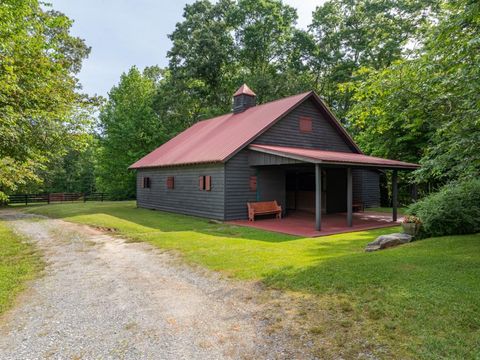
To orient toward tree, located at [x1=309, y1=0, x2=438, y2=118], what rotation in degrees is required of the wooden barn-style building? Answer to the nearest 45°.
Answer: approximately 90° to its left

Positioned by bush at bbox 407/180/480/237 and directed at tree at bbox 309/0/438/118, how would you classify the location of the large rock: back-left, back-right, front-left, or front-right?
back-left

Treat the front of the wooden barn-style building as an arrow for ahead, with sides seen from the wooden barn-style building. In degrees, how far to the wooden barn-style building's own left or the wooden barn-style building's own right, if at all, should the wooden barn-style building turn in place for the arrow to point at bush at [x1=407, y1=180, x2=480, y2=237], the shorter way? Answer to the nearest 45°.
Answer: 0° — it already faces it

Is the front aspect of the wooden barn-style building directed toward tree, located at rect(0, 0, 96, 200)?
no

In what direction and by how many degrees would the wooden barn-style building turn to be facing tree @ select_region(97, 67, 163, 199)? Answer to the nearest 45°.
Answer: approximately 180°

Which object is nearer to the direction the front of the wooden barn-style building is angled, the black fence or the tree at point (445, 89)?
the tree

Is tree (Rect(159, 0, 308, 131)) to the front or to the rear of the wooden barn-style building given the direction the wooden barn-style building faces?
to the rear

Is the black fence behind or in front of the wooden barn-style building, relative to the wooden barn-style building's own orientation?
behind

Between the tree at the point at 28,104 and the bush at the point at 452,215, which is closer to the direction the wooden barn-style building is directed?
the bush

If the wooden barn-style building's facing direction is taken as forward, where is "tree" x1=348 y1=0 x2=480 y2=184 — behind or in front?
in front

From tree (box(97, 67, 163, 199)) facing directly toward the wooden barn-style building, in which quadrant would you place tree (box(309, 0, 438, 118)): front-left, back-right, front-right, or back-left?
front-left

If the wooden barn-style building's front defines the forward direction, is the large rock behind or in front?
in front

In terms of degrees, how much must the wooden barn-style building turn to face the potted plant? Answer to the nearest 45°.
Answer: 0° — it already faces it

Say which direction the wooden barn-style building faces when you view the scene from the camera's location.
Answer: facing the viewer and to the right of the viewer
